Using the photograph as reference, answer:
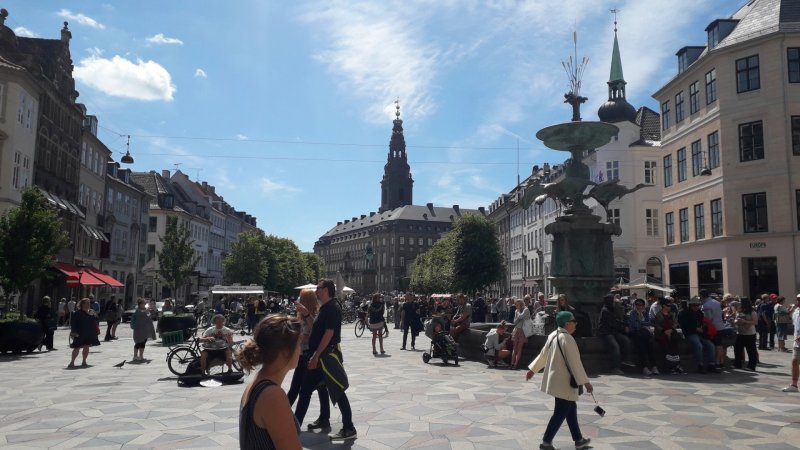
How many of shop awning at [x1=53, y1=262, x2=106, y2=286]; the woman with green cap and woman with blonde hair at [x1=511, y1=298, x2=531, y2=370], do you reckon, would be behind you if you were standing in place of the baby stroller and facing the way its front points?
1

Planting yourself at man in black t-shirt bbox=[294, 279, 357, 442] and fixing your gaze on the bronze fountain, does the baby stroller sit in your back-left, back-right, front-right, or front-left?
front-left

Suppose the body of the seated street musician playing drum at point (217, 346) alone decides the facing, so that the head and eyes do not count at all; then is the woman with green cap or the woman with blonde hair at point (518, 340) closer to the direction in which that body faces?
the woman with green cap

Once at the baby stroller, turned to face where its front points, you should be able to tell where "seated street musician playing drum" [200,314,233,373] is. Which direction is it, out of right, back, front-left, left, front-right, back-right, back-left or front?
right

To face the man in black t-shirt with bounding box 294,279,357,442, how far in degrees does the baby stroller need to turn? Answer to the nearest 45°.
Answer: approximately 45° to its right

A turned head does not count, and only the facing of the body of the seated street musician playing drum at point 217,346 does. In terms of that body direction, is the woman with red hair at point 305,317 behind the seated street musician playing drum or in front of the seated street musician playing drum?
in front

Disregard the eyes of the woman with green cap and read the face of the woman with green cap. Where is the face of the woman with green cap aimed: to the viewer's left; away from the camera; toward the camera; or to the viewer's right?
to the viewer's right

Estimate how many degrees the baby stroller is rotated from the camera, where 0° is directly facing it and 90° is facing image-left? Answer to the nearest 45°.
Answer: approximately 315°

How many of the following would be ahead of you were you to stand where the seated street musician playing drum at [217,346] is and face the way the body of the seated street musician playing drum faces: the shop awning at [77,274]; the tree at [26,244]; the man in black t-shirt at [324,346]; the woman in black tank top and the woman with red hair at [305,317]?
3

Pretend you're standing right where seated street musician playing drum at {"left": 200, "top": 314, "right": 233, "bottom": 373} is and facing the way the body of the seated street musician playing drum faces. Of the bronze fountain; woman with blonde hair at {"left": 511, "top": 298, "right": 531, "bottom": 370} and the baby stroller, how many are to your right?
0

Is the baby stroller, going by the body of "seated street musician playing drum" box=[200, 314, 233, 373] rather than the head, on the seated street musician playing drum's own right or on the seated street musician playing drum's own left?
on the seated street musician playing drum's own left

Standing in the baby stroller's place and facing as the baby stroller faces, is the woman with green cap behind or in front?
in front

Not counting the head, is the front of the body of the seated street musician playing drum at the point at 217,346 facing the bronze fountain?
no

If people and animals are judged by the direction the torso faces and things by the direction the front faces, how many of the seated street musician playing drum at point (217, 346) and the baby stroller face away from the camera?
0

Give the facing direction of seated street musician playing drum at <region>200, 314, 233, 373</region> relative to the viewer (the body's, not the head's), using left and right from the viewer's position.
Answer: facing the viewer

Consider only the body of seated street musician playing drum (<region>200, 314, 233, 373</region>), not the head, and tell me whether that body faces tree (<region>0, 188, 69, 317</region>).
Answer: no
